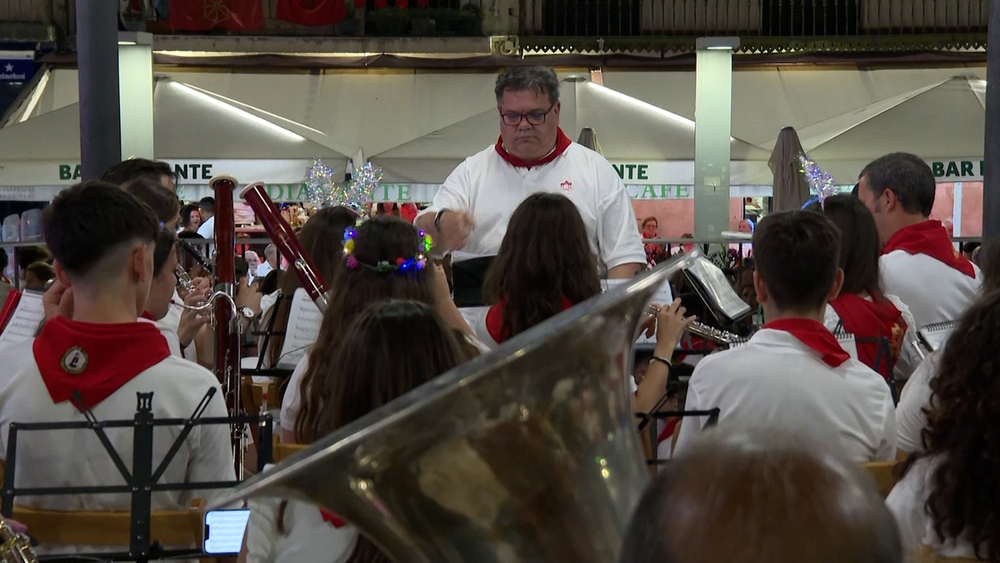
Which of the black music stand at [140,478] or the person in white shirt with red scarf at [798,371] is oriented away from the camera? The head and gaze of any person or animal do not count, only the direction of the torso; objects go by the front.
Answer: the person in white shirt with red scarf

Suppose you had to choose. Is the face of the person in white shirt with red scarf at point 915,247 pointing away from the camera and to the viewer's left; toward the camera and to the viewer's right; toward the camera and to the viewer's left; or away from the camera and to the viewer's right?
away from the camera and to the viewer's left

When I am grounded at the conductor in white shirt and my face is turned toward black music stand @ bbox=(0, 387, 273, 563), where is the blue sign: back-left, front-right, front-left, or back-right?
back-right

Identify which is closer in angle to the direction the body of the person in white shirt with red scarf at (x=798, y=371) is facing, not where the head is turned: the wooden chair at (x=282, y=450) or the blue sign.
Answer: the blue sign

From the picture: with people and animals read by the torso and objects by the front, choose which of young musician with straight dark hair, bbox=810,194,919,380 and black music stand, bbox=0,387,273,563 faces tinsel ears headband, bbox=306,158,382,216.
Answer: the young musician with straight dark hair

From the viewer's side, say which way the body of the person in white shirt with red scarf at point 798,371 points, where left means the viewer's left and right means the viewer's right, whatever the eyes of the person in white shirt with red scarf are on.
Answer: facing away from the viewer

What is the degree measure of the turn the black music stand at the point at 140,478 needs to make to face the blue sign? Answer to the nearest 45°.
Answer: approximately 180°

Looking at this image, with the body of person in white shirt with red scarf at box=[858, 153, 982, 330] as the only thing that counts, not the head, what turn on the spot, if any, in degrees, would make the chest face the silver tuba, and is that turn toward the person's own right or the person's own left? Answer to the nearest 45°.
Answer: approximately 135° to the person's own left

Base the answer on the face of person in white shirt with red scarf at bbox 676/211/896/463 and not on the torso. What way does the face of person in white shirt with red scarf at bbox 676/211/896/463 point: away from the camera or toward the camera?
away from the camera

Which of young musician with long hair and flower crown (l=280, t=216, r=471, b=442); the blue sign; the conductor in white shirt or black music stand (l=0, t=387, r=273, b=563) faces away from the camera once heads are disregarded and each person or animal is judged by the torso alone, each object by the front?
the young musician with long hair and flower crown

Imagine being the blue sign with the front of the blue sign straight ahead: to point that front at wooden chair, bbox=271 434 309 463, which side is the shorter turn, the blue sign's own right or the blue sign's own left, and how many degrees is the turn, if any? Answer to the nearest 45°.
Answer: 0° — it already faces it
